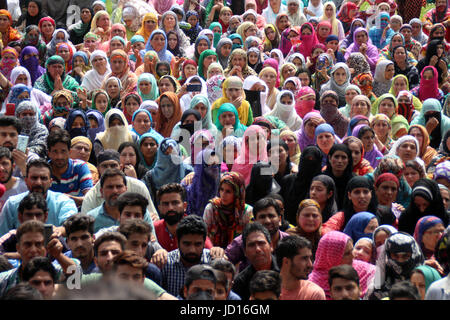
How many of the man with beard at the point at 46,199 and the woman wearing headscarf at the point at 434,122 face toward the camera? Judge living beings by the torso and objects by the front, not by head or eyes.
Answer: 2

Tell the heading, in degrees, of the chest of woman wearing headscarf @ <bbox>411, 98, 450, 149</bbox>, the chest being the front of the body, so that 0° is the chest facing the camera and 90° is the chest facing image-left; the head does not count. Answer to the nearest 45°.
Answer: approximately 0°

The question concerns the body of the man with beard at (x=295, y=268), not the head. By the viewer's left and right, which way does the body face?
facing the viewer and to the right of the viewer

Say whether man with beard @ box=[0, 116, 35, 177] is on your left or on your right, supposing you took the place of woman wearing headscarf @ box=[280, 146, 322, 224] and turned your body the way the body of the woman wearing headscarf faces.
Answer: on your right

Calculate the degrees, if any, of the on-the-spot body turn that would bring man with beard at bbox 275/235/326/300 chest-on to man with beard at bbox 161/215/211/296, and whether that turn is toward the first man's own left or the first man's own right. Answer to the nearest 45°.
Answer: approximately 135° to the first man's own right

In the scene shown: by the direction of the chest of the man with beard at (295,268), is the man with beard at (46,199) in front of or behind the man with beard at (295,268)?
behind

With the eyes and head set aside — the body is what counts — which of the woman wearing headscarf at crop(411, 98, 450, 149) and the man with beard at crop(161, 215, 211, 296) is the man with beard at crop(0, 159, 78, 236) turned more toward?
the man with beard

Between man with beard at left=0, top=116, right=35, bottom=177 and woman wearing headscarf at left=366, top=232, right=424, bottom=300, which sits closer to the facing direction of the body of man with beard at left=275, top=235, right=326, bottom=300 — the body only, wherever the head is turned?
the woman wearing headscarf
